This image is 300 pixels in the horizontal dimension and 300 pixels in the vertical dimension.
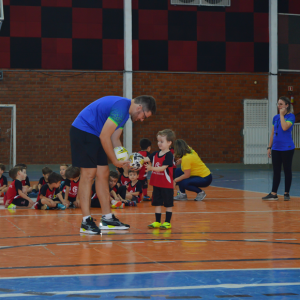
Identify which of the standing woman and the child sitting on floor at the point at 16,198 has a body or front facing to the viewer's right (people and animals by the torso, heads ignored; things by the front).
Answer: the child sitting on floor

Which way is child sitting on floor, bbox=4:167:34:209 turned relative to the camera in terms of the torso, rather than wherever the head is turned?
to the viewer's right

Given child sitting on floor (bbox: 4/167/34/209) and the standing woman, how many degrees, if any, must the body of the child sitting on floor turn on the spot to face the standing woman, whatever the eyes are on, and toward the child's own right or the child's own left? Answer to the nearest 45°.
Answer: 0° — they already face them

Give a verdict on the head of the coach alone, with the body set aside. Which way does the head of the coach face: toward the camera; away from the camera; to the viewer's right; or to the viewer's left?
to the viewer's right

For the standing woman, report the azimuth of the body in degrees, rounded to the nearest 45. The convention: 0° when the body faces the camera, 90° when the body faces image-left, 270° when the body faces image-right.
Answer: approximately 45°

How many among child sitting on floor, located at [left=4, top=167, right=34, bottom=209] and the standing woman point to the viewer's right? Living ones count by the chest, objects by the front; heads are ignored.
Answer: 1
